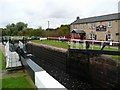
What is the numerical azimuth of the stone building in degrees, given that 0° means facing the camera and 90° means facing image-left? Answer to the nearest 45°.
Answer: approximately 45°
